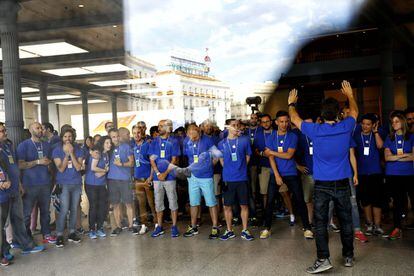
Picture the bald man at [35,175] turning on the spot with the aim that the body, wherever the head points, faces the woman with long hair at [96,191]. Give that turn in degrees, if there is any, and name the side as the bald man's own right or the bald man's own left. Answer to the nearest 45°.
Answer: approximately 90° to the bald man's own left

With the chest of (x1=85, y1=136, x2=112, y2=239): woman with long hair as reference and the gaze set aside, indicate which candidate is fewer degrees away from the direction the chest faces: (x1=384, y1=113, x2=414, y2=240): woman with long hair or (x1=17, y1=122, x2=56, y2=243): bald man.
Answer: the woman with long hair

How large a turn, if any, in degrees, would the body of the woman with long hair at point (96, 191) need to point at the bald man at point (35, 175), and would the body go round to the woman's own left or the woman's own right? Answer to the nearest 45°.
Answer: approximately 90° to the woman's own right
